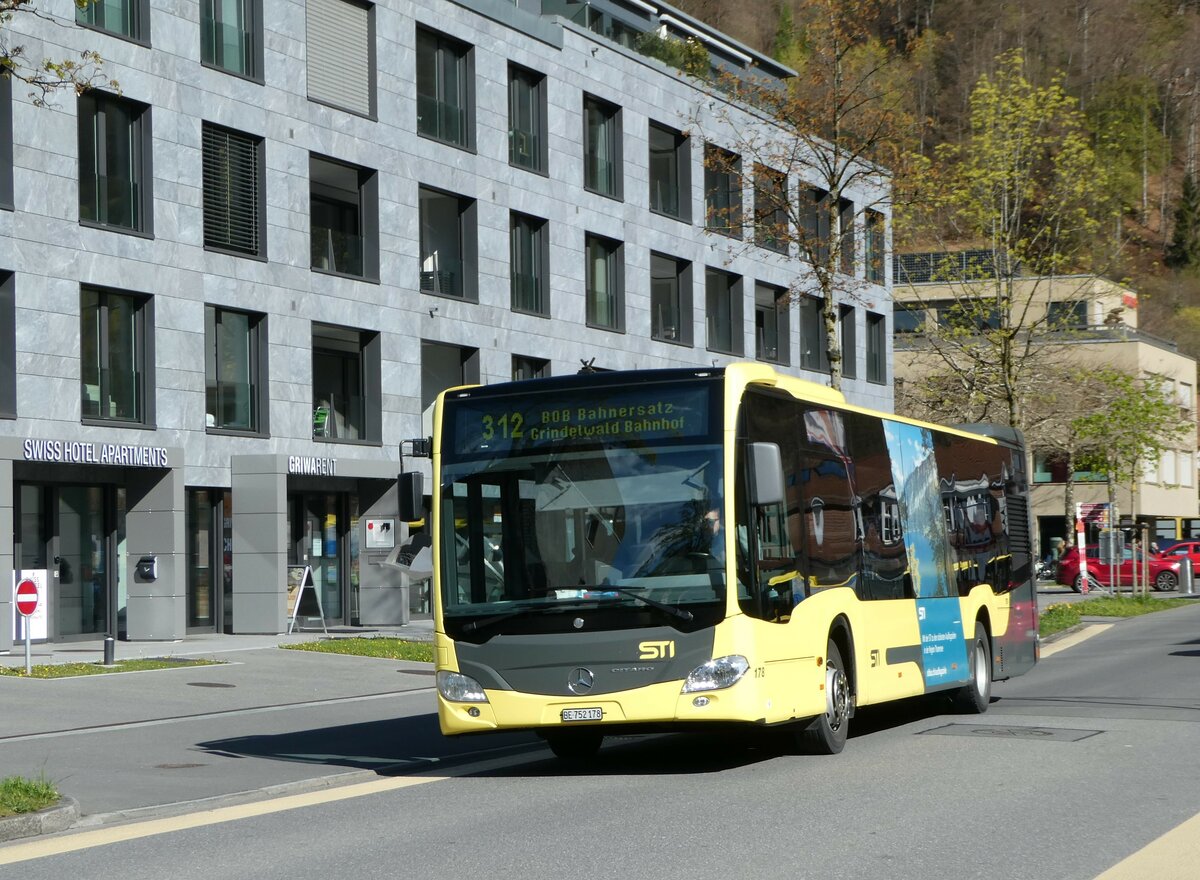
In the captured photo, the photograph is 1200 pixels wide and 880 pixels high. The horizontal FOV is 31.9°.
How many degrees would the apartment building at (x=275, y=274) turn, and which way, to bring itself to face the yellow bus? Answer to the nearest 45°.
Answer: approximately 45° to its right

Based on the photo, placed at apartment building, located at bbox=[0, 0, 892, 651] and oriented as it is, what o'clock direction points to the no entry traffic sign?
The no entry traffic sign is roughly at 2 o'clock from the apartment building.

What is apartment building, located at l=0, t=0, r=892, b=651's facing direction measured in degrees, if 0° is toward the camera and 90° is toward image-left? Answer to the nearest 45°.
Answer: approximately 315°
